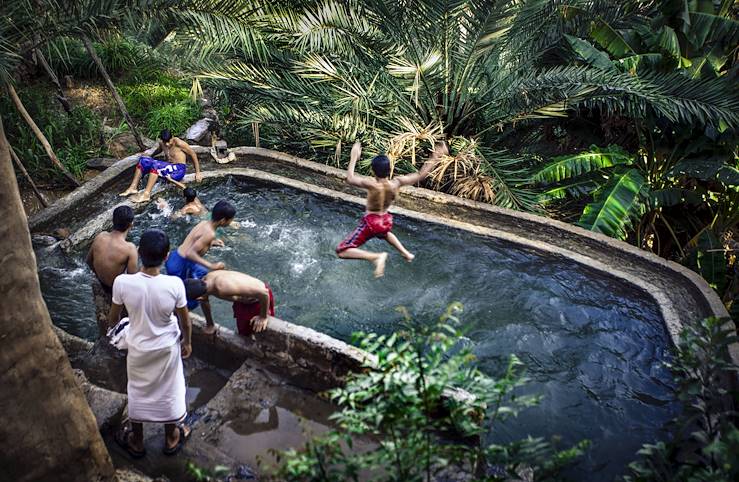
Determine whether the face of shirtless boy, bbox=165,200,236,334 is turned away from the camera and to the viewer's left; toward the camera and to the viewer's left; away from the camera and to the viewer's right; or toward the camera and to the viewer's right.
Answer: away from the camera and to the viewer's right

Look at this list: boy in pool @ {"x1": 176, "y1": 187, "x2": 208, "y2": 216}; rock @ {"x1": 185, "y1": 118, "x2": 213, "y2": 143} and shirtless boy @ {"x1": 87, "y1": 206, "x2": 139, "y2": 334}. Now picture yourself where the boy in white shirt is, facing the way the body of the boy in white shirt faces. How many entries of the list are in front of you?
3

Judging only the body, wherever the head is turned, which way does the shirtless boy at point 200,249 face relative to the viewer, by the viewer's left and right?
facing to the right of the viewer

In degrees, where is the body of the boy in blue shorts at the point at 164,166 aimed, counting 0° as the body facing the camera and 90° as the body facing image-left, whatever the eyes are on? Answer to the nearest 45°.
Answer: approximately 45°

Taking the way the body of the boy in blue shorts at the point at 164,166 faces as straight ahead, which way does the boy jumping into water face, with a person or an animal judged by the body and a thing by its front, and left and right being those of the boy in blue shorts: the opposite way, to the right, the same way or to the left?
the opposite way

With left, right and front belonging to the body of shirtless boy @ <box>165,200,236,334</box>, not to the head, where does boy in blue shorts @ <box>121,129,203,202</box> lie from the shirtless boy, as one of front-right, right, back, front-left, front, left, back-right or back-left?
left

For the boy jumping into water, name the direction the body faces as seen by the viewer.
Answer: away from the camera

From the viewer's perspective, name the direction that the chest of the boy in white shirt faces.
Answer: away from the camera

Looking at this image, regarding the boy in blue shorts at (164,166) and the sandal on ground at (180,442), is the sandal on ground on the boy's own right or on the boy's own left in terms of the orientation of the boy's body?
on the boy's own left

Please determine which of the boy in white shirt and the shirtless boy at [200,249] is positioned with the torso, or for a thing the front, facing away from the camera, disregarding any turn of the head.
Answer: the boy in white shirt

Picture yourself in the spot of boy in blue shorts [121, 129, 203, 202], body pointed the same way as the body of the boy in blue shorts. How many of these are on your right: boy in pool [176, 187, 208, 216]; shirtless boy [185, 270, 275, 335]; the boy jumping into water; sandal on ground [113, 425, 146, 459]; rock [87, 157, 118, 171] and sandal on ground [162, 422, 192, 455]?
1

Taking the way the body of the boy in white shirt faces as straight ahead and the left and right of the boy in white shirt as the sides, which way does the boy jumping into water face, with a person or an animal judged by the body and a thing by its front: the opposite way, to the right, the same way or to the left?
the same way

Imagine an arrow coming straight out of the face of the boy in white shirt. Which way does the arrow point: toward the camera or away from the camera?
away from the camera

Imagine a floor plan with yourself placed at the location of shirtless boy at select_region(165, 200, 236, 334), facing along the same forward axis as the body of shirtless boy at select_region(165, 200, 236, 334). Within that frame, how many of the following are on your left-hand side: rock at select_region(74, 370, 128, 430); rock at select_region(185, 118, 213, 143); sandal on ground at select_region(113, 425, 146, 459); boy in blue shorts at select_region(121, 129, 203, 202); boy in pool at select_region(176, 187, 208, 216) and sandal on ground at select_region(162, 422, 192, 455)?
3

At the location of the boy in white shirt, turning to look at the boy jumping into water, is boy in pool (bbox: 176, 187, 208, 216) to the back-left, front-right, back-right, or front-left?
front-left

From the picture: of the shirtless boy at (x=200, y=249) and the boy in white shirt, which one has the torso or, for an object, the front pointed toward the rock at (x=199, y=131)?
the boy in white shirt

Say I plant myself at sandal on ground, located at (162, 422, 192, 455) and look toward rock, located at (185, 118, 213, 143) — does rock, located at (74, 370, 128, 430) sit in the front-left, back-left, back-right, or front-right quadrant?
front-left

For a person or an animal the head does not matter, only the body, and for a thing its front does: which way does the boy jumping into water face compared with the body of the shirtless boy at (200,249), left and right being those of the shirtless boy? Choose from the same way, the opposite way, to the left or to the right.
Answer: to the left

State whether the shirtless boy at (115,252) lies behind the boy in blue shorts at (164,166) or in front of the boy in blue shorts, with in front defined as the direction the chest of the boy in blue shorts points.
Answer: in front
